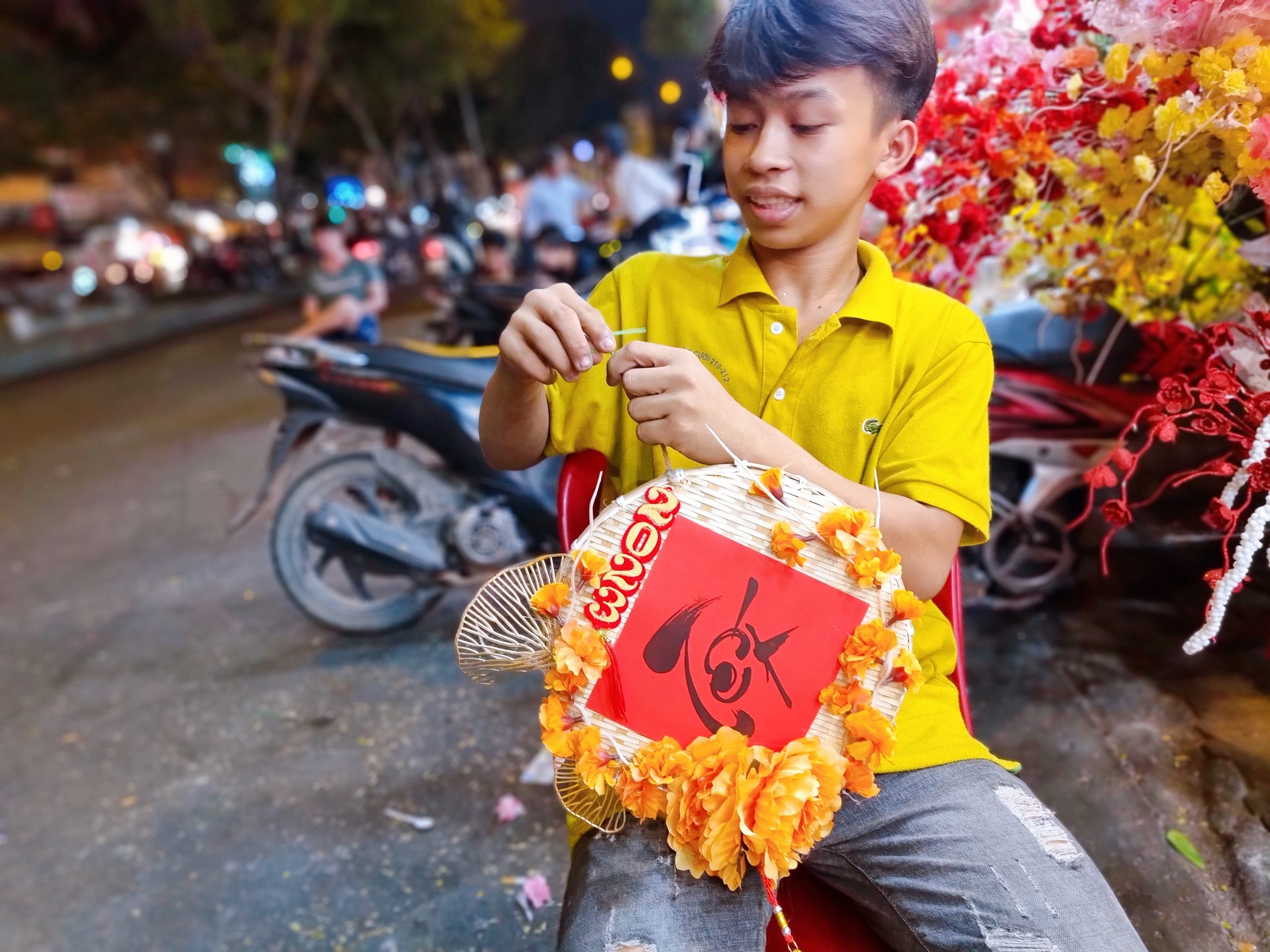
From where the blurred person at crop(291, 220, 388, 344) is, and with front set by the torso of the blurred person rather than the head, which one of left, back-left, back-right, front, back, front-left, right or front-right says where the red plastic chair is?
front-left

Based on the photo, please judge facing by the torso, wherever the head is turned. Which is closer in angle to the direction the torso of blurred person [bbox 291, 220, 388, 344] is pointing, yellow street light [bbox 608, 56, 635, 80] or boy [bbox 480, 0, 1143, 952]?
the boy

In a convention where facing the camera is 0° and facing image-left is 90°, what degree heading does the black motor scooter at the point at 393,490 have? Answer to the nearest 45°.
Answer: approximately 270°

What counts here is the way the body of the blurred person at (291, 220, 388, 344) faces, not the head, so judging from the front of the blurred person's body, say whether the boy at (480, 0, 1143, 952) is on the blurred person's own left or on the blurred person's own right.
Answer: on the blurred person's own left

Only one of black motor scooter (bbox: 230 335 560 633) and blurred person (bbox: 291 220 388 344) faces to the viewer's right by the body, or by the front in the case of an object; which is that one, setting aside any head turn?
the black motor scooter

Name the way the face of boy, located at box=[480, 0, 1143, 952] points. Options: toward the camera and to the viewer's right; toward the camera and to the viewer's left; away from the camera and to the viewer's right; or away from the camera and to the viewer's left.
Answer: toward the camera and to the viewer's left

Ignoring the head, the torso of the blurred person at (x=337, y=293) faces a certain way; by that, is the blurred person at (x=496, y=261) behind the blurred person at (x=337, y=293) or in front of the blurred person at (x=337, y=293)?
behind

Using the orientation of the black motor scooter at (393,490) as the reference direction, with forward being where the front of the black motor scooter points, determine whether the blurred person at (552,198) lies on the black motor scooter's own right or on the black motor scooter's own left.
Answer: on the black motor scooter's own left

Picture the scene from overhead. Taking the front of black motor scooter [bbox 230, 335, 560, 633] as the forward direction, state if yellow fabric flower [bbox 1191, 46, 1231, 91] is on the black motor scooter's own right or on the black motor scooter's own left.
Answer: on the black motor scooter's own right

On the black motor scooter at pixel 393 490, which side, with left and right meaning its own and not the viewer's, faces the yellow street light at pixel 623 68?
left
